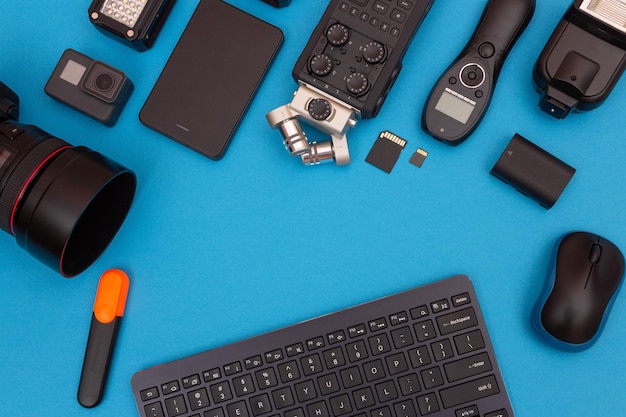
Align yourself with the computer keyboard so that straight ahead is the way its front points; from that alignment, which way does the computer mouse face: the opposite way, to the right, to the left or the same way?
the opposite way

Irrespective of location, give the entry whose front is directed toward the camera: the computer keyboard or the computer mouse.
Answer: the computer keyboard

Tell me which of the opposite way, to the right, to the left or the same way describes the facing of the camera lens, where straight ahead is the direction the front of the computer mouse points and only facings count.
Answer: to the right

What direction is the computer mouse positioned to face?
away from the camera

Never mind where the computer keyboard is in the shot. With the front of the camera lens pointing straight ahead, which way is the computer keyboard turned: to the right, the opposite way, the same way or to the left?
to the right

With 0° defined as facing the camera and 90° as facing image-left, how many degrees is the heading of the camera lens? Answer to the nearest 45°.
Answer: approximately 315°

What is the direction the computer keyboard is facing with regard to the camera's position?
facing the viewer
